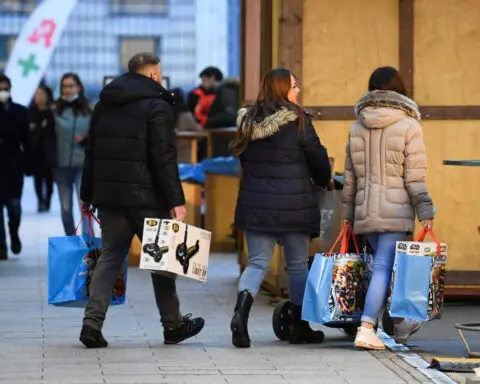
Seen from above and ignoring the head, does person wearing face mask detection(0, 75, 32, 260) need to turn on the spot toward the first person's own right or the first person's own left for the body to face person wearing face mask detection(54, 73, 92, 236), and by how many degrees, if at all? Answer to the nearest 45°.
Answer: approximately 90° to the first person's own left

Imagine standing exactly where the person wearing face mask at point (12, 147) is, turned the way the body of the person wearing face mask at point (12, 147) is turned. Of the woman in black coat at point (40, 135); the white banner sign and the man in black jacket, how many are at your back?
2

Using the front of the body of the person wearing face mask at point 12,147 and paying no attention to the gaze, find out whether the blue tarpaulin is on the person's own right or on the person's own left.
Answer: on the person's own left

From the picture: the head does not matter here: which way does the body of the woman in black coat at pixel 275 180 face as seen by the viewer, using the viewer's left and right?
facing away from the viewer and to the right of the viewer

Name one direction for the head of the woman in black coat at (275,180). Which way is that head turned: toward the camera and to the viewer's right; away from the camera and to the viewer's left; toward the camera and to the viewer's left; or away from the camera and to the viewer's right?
away from the camera and to the viewer's right

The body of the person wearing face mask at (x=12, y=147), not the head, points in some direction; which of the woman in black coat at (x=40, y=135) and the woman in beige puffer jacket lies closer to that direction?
the woman in beige puffer jacket

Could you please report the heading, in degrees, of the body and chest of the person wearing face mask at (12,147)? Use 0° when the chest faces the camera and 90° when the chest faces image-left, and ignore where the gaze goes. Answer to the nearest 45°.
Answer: approximately 0°

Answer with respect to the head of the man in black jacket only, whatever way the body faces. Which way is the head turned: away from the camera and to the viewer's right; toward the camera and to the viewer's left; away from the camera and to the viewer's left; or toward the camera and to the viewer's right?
away from the camera and to the viewer's right

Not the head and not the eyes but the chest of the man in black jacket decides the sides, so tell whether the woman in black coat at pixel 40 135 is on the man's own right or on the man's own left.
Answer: on the man's own left

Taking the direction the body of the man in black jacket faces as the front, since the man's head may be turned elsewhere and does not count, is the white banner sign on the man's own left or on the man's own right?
on the man's own left
